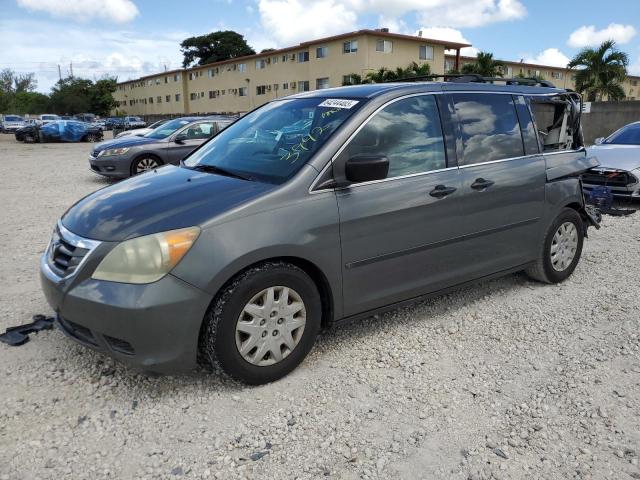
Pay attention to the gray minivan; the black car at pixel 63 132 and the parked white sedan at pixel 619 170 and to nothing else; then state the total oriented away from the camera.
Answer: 0

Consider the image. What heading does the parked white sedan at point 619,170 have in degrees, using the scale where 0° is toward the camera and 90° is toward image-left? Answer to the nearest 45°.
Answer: approximately 45°

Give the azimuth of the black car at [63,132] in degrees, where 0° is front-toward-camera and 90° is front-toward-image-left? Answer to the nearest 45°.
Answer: approximately 90°

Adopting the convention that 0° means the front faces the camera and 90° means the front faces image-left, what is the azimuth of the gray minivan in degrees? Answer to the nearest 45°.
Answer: approximately 45°

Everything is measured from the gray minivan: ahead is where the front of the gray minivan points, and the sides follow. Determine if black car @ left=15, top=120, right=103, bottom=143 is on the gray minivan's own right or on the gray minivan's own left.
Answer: on the gray minivan's own right

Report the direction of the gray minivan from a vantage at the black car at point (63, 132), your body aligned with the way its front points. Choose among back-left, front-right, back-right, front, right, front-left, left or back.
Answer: left

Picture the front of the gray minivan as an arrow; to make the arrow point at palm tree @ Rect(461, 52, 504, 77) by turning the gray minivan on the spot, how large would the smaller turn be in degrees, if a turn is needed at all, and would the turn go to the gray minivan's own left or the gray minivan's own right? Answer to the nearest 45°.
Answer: approximately 135° to the gray minivan's own right

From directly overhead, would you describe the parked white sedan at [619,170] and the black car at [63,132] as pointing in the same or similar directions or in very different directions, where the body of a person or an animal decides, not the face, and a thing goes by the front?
same or similar directions

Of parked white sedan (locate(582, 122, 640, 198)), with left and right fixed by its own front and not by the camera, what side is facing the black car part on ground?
front

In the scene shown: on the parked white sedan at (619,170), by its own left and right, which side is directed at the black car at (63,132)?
right

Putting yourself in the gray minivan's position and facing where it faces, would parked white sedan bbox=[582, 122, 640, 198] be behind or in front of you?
behind

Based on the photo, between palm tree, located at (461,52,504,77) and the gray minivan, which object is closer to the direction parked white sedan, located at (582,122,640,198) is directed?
the gray minivan

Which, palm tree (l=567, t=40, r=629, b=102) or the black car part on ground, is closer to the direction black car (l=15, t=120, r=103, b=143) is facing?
the black car part on ground

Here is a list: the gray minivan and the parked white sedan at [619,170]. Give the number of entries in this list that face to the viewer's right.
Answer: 0
